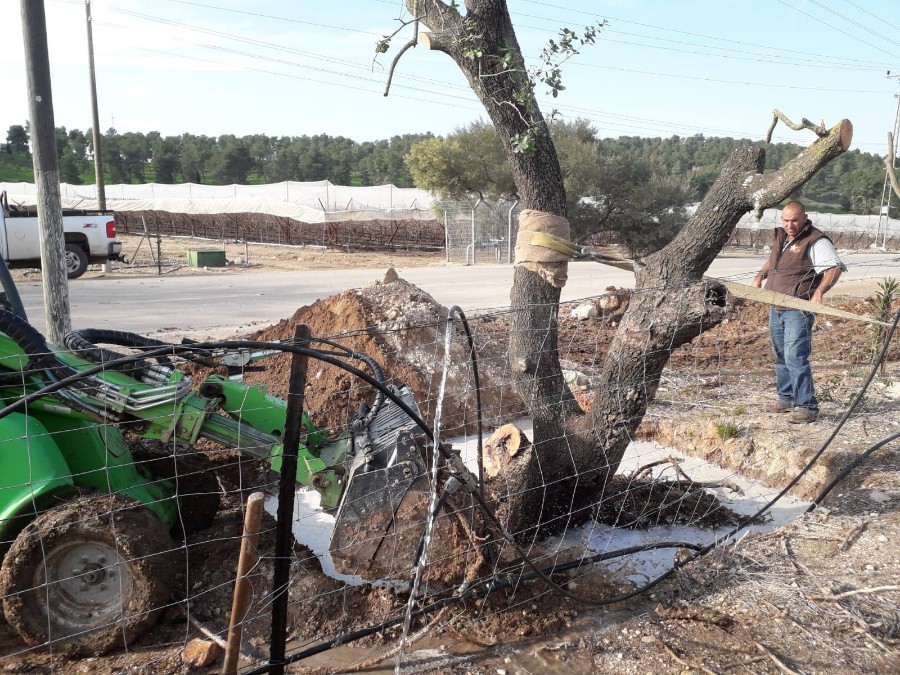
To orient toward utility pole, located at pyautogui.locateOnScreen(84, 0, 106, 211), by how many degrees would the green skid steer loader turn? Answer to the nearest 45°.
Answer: approximately 90° to its left

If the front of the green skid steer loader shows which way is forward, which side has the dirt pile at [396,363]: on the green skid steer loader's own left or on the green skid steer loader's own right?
on the green skid steer loader's own left

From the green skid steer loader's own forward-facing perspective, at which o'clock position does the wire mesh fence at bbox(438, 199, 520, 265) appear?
The wire mesh fence is roughly at 10 o'clock from the green skid steer loader.

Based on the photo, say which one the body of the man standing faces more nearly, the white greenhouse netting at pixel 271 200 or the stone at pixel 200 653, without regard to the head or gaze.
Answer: the stone

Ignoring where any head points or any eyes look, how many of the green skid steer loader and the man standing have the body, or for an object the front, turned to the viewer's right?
1

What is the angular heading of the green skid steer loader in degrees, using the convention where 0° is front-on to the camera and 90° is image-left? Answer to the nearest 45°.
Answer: approximately 270°

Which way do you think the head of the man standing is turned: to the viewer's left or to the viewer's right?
to the viewer's left

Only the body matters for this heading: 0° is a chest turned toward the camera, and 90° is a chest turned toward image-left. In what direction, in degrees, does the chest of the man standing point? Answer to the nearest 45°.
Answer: approximately 45°

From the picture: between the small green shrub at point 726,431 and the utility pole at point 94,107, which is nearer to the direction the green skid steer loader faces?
the small green shrub
